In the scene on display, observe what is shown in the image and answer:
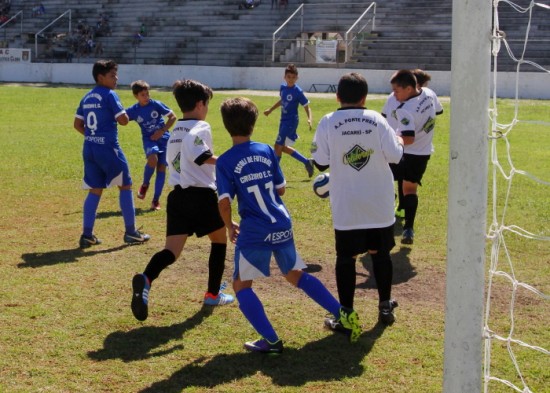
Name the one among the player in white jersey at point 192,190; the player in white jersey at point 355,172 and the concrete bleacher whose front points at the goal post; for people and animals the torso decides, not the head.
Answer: the concrete bleacher

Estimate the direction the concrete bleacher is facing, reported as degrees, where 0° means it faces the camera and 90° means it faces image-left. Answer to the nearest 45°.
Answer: approximately 0°

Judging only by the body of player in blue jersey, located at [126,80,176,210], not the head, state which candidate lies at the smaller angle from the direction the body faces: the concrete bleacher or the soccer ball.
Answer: the soccer ball

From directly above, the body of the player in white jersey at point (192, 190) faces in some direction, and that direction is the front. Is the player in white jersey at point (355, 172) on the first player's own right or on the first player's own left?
on the first player's own right

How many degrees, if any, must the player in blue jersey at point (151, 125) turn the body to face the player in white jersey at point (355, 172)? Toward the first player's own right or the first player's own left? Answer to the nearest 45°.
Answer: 0° — they already face them

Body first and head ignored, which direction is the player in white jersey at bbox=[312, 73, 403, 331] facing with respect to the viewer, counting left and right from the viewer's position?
facing away from the viewer

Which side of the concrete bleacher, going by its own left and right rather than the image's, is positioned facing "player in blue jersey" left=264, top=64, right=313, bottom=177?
front

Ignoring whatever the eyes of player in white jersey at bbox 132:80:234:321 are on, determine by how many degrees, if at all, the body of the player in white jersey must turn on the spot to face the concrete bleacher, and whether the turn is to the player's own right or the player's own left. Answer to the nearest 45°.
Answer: approximately 45° to the player's own left

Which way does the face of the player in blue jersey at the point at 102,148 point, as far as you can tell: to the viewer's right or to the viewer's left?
to the viewer's right

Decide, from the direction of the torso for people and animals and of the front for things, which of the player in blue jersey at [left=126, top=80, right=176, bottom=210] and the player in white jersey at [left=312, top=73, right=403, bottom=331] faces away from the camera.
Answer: the player in white jersey

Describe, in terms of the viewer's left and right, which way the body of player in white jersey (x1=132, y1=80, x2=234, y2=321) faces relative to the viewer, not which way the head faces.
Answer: facing away from the viewer and to the right of the viewer

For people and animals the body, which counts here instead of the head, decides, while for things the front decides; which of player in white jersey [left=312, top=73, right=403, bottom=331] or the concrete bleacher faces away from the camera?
the player in white jersey
